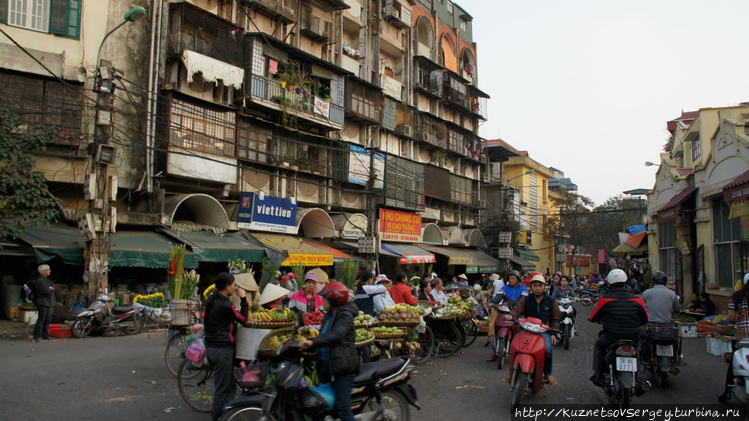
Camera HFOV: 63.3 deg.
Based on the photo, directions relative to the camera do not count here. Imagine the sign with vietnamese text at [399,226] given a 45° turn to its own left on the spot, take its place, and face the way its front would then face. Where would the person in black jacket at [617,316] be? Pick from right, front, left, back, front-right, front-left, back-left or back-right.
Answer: right

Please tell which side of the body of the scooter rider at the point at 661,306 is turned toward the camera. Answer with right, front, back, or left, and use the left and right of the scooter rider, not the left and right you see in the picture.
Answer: back

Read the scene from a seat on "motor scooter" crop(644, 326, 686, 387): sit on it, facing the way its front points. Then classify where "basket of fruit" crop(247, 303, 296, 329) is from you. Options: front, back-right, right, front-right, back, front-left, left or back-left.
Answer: back-left

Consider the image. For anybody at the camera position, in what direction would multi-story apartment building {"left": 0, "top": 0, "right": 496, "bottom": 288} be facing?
facing the viewer and to the right of the viewer

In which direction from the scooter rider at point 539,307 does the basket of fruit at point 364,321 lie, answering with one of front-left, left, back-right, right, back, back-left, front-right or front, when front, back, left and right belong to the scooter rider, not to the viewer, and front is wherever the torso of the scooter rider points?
right

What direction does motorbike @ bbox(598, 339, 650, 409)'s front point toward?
away from the camera

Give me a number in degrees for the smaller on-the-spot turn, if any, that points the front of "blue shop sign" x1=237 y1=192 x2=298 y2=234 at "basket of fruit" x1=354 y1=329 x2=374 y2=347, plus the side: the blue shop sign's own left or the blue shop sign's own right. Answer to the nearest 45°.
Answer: approximately 45° to the blue shop sign's own right

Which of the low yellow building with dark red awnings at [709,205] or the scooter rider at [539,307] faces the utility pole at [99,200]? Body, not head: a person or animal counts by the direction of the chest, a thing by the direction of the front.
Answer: the low yellow building with dark red awnings

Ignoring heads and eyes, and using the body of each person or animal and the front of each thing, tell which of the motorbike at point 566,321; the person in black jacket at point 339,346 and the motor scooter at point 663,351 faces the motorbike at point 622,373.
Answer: the motorbike at point 566,321

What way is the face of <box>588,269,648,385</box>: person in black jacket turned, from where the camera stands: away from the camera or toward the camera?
away from the camera

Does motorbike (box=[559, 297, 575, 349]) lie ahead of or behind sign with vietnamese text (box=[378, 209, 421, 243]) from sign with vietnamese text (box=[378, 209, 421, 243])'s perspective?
ahead

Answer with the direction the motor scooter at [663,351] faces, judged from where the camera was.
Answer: facing away from the viewer

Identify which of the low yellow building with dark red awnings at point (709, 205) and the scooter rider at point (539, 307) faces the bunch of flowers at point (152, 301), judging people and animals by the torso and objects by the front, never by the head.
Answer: the low yellow building with dark red awnings
